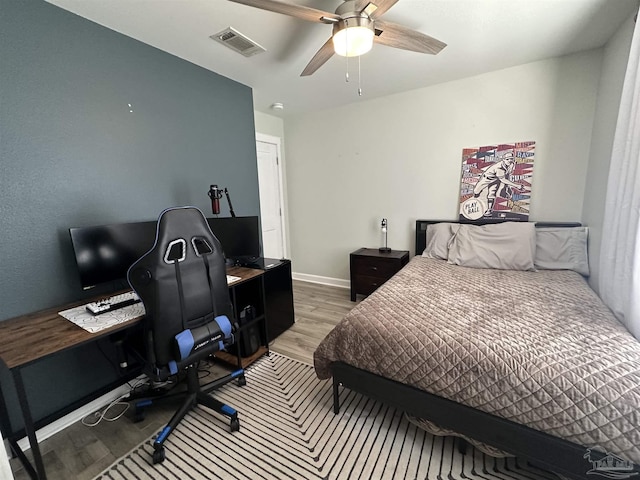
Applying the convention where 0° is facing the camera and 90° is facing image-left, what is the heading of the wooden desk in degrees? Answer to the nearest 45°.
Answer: approximately 315°

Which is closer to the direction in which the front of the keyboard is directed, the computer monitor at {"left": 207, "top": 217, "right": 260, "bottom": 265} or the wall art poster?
the wall art poster

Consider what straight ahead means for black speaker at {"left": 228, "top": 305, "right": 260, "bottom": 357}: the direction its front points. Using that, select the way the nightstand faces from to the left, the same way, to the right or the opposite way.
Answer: to the right

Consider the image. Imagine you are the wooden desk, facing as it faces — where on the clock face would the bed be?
The bed is roughly at 12 o'clock from the wooden desk.

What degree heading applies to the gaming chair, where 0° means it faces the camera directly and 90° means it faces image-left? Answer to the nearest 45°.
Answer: approximately 135°
